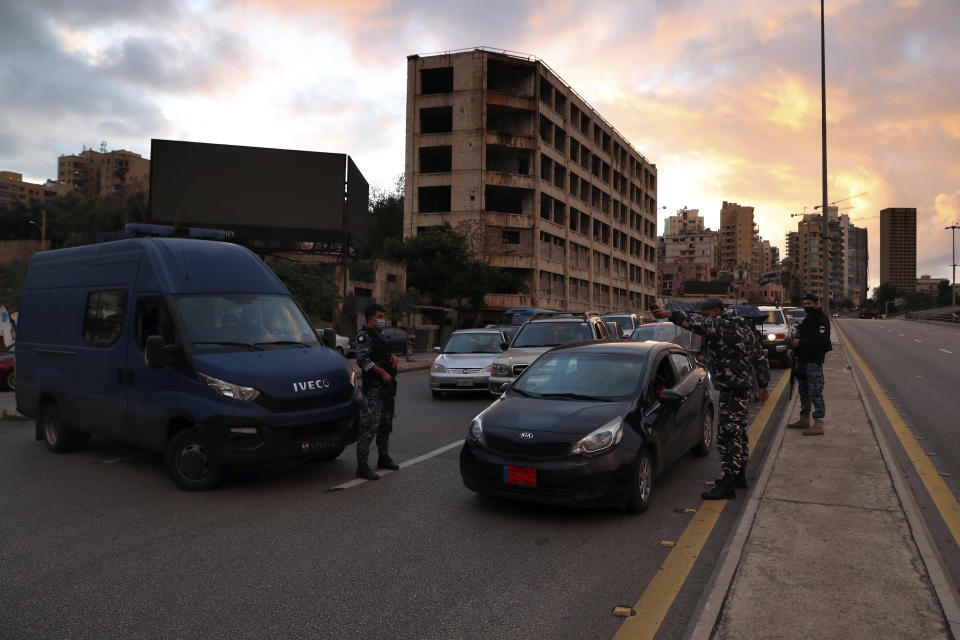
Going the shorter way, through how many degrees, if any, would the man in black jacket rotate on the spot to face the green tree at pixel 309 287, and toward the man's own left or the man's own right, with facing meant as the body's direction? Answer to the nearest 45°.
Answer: approximately 90° to the man's own right

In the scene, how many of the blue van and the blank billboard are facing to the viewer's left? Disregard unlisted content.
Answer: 0

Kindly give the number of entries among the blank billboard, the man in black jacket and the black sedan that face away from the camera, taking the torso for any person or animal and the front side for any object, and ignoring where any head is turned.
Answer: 0

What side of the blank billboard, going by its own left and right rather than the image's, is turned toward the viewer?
front

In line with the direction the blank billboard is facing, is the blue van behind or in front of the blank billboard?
in front

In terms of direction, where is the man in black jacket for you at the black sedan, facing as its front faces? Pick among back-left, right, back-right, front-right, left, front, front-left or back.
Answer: back

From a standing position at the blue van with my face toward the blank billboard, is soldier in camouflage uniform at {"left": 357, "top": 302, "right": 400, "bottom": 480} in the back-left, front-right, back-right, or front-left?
back-right

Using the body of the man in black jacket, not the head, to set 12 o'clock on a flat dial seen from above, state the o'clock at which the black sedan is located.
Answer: The black sedan is roughly at 11 o'clock from the man in black jacket.

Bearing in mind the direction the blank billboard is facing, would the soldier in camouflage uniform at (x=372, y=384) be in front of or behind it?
in front

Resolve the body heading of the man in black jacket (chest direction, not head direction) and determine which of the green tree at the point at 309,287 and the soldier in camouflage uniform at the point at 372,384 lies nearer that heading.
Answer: the soldier in camouflage uniform

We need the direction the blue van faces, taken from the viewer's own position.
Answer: facing the viewer and to the right of the viewer

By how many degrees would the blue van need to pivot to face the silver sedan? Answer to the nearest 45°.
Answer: approximately 90° to its left

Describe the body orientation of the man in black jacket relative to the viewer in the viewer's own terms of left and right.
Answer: facing the viewer and to the left of the viewer

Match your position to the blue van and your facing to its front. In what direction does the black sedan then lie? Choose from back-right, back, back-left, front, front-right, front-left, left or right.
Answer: front
